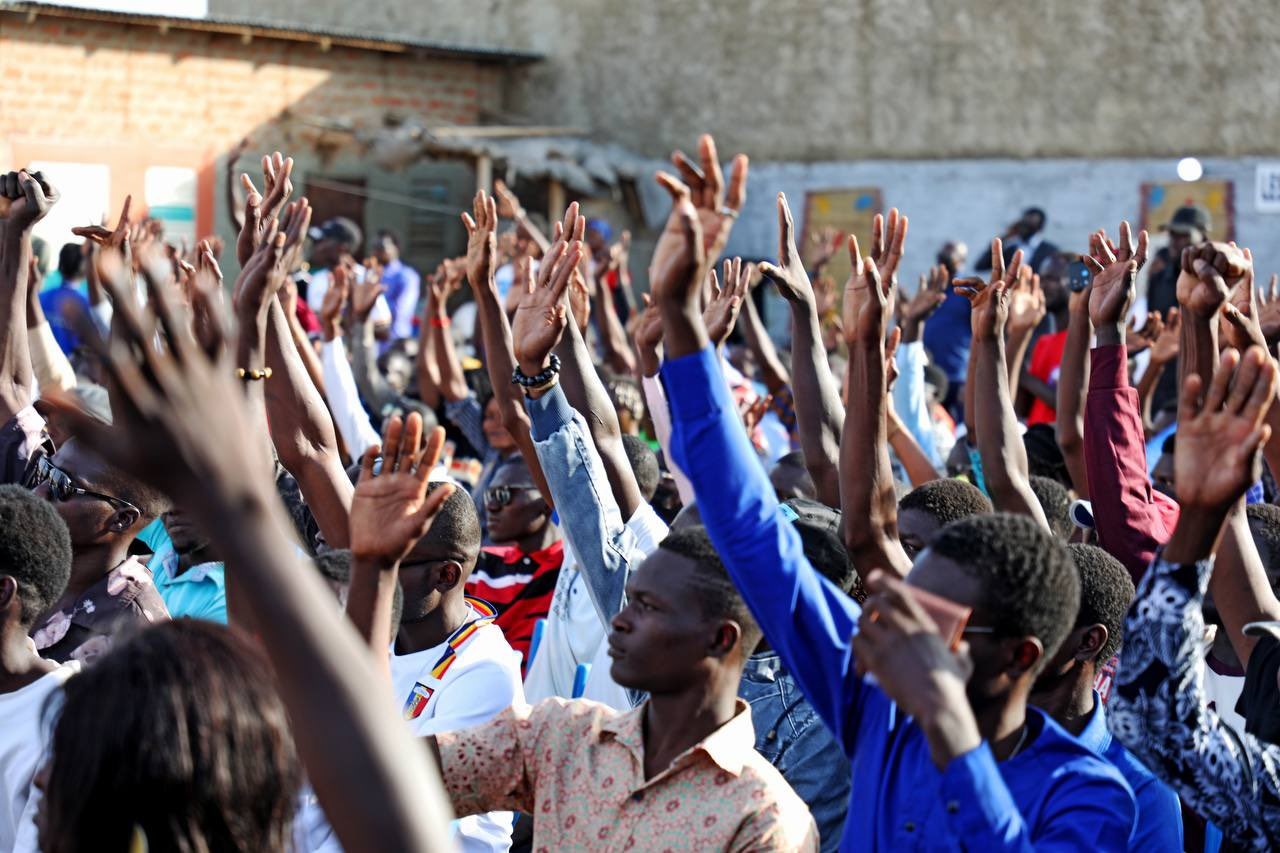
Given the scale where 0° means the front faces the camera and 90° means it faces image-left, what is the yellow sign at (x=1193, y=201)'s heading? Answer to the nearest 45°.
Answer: approximately 0°

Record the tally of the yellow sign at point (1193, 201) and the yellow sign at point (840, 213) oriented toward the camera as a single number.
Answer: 2

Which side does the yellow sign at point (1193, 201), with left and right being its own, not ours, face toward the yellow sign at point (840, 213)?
right

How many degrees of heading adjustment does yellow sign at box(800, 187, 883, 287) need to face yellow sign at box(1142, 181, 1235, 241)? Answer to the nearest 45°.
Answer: approximately 90° to its left

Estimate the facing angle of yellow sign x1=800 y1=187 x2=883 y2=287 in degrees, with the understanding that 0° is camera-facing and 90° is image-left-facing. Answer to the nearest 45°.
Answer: approximately 0°
